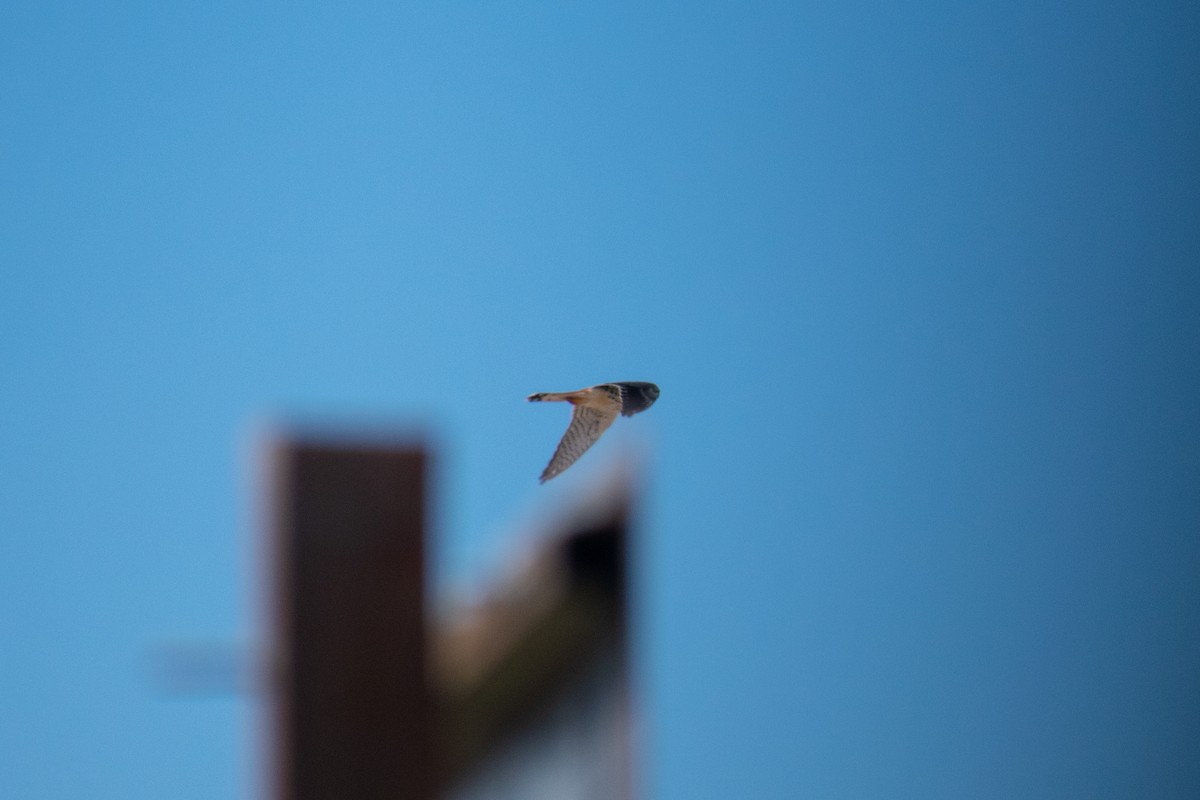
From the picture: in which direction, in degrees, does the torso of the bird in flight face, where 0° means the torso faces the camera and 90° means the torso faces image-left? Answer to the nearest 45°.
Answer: approximately 270°
